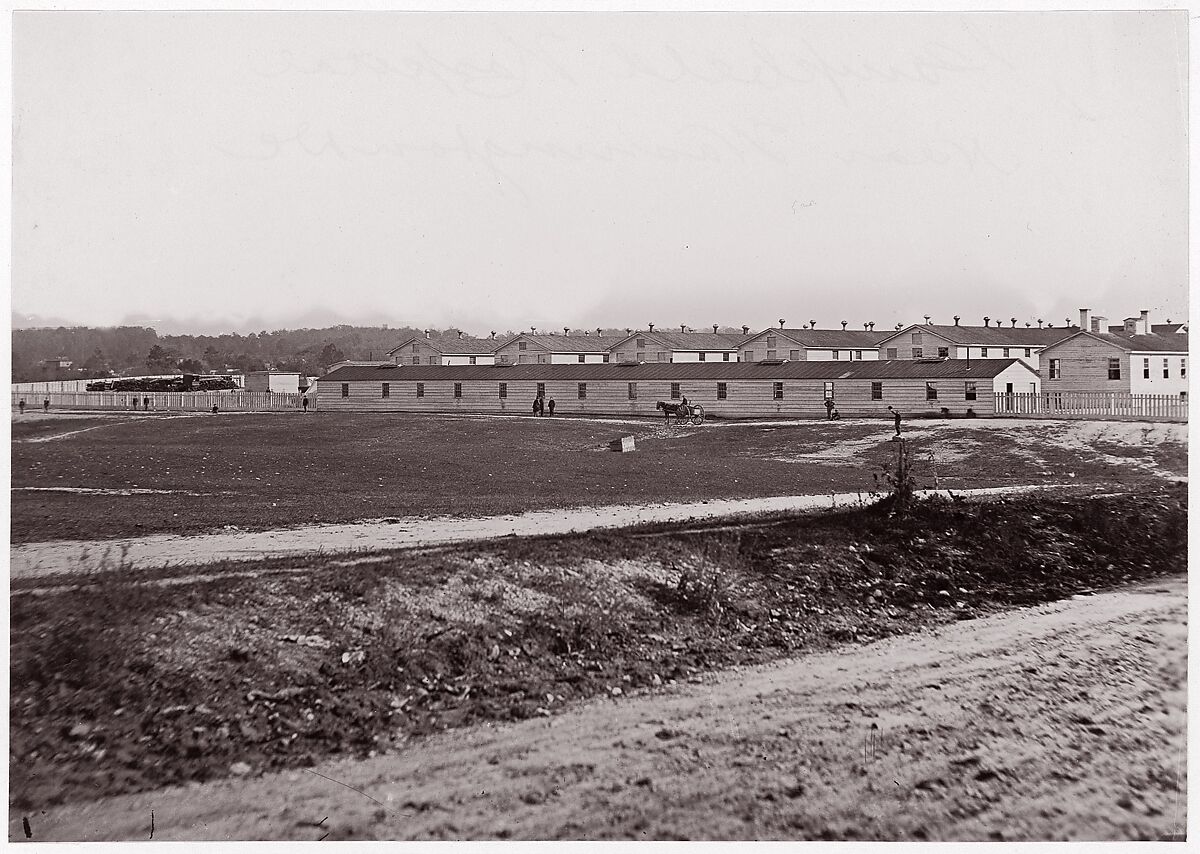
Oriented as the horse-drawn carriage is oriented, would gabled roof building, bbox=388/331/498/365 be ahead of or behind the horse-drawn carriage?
ahead

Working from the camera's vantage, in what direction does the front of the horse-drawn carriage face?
facing to the left of the viewer

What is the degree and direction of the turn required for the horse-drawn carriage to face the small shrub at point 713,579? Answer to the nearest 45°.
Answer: approximately 90° to its left

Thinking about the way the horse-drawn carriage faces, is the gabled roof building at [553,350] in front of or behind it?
in front
